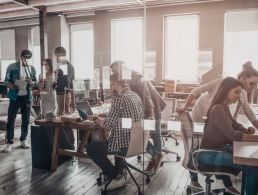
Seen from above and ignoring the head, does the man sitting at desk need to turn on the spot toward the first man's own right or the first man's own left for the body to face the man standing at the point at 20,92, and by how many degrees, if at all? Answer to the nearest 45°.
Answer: approximately 45° to the first man's own right

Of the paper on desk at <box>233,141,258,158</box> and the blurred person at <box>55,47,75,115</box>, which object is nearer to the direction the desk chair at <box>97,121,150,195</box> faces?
the blurred person

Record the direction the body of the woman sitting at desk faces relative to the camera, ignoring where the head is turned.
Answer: to the viewer's right

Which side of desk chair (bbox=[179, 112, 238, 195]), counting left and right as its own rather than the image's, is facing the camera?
right

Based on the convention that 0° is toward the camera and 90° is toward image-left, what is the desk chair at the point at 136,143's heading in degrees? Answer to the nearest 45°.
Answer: approximately 135°

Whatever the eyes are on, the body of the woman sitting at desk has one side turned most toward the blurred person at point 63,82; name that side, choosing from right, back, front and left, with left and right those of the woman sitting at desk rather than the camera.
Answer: back

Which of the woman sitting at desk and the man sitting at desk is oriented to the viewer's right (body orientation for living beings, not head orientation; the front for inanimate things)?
the woman sitting at desk
